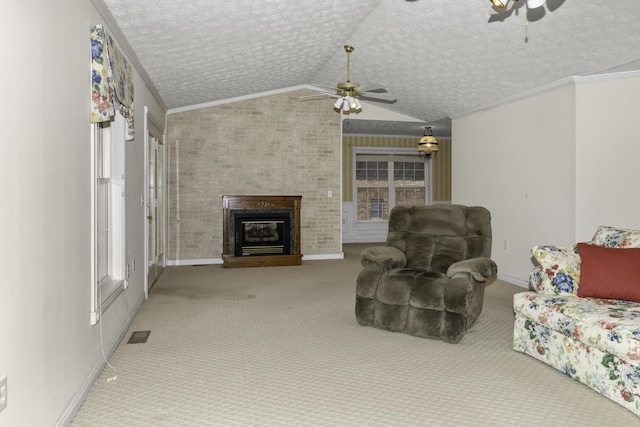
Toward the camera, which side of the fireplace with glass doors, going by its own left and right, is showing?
front

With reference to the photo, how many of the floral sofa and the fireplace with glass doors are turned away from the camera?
0

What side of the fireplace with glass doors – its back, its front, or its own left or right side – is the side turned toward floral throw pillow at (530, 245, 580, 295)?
front

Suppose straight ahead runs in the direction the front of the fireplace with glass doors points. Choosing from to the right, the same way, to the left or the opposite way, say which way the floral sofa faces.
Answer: to the right

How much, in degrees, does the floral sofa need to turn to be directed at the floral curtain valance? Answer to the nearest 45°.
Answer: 0° — it already faces it

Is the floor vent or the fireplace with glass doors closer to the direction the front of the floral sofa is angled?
the floor vent

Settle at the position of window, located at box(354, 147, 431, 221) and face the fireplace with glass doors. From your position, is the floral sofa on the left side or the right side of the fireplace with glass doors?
left

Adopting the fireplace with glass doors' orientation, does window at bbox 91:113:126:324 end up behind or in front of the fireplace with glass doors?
in front

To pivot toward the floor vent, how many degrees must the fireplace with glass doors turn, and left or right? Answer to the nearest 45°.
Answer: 0° — it already faces it

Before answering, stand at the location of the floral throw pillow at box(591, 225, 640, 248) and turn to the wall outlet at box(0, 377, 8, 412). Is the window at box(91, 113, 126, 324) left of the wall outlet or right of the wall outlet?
right

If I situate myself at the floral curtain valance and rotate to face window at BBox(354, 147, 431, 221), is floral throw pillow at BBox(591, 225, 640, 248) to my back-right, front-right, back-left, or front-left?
front-right

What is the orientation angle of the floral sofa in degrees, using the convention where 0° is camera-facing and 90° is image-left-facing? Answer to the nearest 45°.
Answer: approximately 45°

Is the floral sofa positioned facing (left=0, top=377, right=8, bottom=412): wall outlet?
yes

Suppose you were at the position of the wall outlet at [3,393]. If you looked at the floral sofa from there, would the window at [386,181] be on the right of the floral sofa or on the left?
left

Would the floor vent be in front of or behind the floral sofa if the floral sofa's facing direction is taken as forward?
in front

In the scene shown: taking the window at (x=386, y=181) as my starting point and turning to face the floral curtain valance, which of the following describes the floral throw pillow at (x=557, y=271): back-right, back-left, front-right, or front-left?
front-left

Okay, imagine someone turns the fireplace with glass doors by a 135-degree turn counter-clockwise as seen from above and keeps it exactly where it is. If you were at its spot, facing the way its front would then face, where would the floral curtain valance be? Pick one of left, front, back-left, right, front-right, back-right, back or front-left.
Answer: back-right

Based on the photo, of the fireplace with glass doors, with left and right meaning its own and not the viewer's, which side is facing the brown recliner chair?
front
